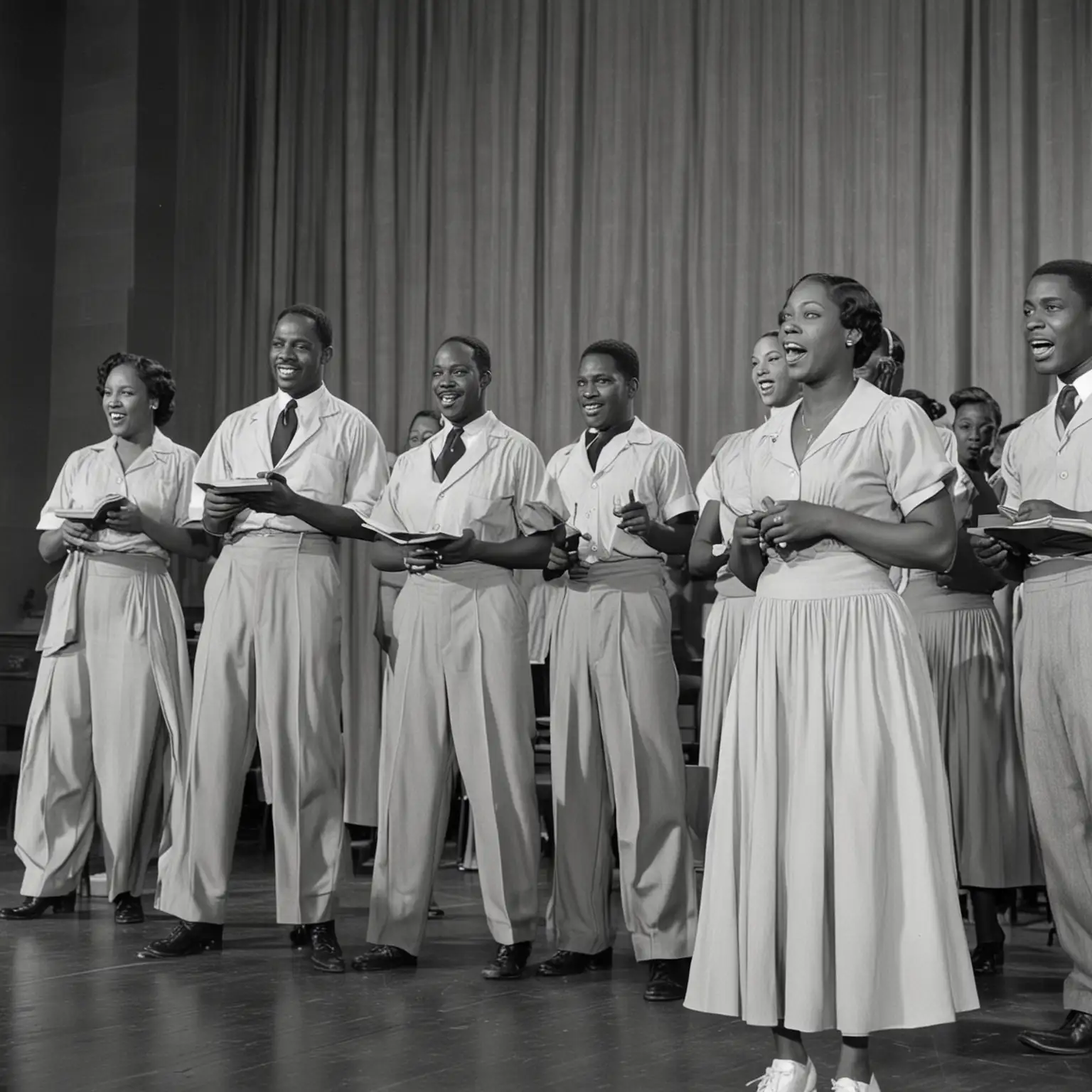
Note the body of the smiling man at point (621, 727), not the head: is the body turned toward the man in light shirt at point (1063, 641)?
no

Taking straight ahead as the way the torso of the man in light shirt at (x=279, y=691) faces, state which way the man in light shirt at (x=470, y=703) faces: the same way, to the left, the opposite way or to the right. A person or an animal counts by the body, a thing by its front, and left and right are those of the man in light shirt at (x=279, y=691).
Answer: the same way

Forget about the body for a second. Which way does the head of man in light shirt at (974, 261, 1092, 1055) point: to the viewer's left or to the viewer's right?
to the viewer's left

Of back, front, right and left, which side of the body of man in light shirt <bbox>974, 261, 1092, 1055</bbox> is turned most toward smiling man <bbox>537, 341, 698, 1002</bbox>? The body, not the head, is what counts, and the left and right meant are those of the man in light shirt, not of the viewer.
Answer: right

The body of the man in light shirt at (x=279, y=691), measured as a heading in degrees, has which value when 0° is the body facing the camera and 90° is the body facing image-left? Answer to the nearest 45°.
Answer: approximately 45°

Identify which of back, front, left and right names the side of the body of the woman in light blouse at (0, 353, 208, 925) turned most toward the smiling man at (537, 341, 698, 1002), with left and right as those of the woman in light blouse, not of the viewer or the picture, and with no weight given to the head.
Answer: left

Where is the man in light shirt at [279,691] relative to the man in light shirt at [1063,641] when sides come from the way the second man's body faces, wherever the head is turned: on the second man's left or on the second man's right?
on the second man's right

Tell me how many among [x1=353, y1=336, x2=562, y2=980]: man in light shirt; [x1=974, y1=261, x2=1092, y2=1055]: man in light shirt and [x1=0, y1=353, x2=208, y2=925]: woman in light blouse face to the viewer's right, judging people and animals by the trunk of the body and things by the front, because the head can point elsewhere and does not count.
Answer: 0

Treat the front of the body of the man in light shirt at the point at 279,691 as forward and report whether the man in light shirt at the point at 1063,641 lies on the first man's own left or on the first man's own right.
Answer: on the first man's own left

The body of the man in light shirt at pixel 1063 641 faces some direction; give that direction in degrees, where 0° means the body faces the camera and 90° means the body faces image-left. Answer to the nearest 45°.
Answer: approximately 45°

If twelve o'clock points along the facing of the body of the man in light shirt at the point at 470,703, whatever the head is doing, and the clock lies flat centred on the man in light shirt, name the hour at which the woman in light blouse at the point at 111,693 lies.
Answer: The woman in light blouse is roughly at 3 o'clock from the man in light shirt.

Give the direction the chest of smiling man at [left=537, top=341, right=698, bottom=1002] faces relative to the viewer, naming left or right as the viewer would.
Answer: facing the viewer and to the left of the viewer

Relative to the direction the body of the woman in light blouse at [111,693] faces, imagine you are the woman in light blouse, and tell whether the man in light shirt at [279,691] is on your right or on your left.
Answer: on your left

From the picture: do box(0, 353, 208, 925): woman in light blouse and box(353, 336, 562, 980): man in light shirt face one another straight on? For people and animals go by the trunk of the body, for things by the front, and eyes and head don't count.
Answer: no
